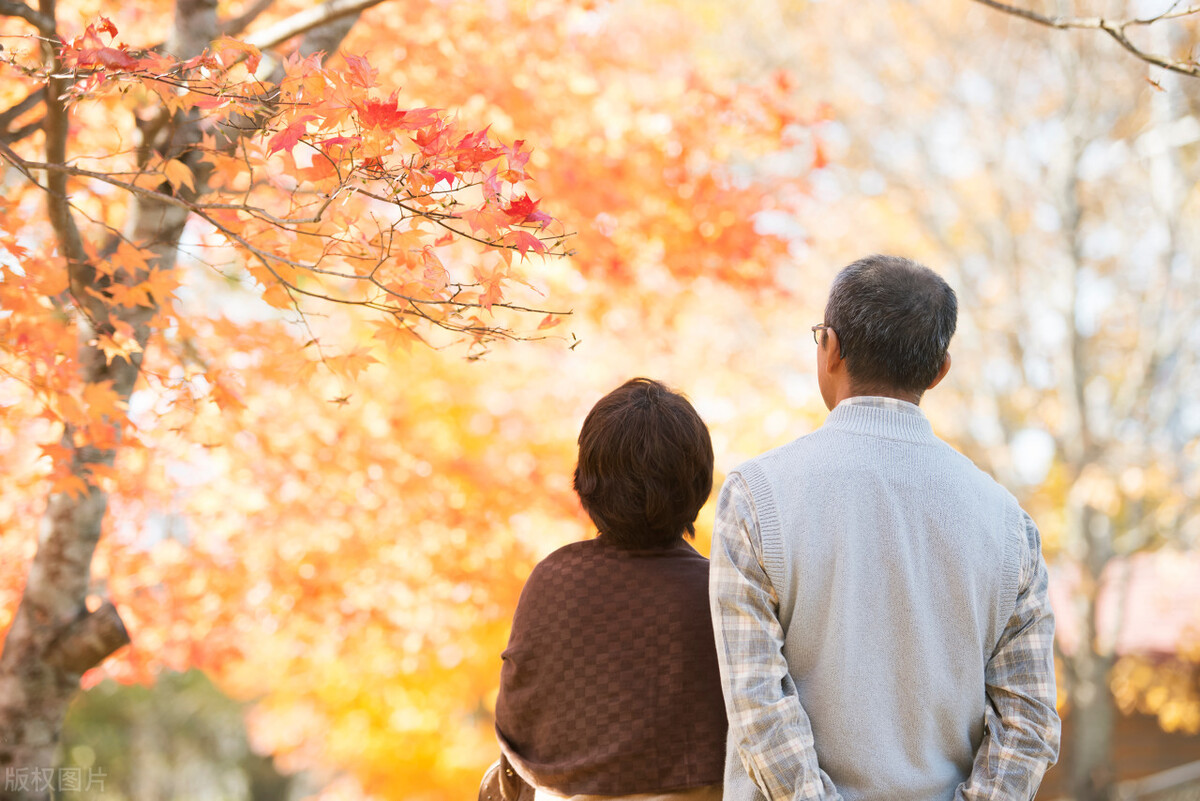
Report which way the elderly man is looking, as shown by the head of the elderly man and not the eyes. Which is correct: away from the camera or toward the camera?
away from the camera

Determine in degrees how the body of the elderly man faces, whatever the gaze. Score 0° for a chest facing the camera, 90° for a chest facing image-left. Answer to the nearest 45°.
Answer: approximately 180°

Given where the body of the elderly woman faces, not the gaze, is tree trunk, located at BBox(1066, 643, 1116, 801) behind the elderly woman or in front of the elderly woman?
in front

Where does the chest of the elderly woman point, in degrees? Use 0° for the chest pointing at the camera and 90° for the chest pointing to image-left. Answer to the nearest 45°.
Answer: approximately 180°

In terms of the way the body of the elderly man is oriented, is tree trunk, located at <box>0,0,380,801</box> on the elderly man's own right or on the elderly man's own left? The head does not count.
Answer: on the elderly man's own left

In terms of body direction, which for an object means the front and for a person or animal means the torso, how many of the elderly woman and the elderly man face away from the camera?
2

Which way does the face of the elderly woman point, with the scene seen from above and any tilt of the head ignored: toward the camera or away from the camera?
away from the camera
